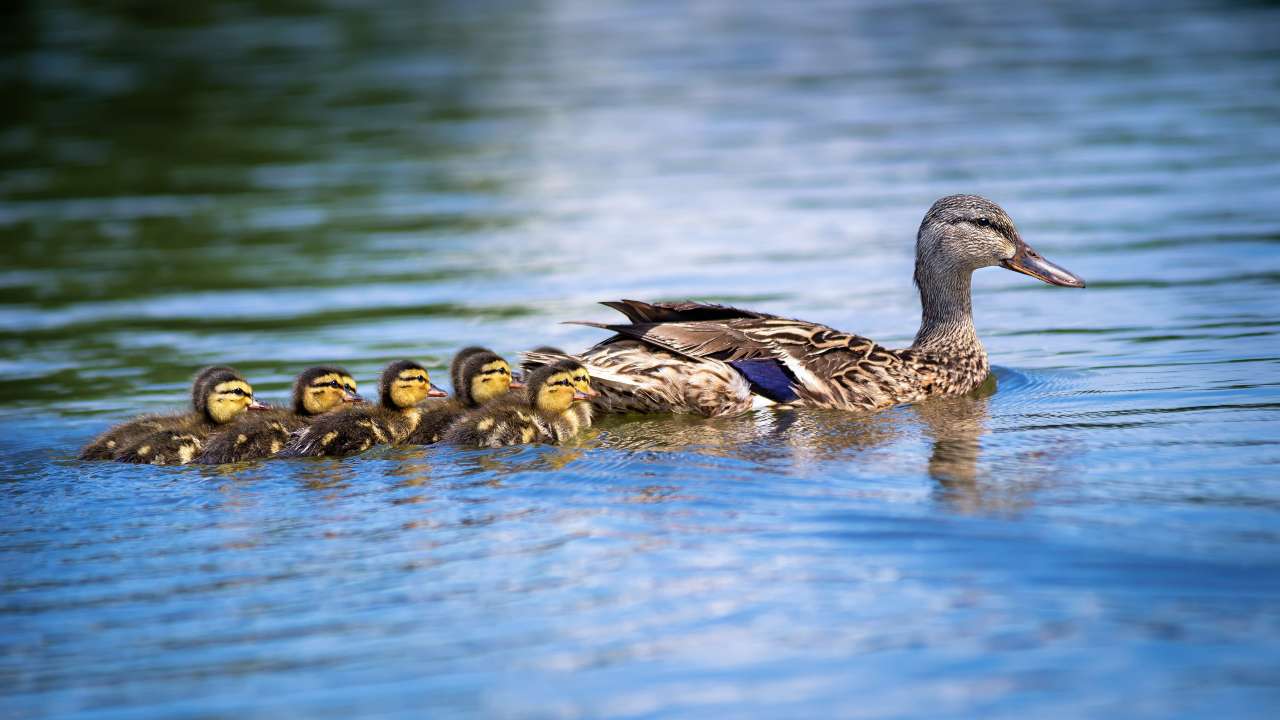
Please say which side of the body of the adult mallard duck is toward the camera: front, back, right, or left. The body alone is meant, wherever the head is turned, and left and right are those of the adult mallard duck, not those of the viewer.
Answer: right

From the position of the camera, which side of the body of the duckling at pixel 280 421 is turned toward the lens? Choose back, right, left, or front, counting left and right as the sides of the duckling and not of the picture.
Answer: right

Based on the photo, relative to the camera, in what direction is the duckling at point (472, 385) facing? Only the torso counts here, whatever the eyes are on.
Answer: to the viewer's right

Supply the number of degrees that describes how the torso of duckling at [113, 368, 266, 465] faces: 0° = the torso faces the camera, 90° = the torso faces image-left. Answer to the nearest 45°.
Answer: approximately 270°

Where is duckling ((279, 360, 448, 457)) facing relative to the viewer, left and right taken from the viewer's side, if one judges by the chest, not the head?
facing to the right of the viewer

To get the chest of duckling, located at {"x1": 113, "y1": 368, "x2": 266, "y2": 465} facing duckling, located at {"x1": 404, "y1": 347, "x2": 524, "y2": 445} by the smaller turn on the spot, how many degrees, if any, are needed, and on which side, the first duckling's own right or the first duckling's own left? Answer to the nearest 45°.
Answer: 0° — it already faces it

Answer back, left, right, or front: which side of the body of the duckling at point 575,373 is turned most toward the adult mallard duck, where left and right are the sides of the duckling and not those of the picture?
front

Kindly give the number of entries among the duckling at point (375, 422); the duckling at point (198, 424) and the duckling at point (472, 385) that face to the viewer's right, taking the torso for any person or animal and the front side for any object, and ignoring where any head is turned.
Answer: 3
